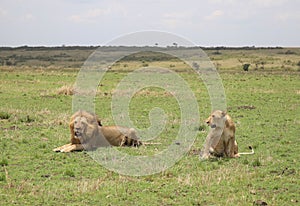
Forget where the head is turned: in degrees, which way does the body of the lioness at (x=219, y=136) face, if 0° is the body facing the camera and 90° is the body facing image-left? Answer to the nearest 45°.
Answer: approximately 45°

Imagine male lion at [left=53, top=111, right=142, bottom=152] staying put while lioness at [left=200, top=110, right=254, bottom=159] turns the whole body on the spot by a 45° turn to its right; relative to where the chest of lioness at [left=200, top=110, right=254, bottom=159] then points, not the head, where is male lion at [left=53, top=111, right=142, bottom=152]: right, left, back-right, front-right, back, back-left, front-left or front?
front
